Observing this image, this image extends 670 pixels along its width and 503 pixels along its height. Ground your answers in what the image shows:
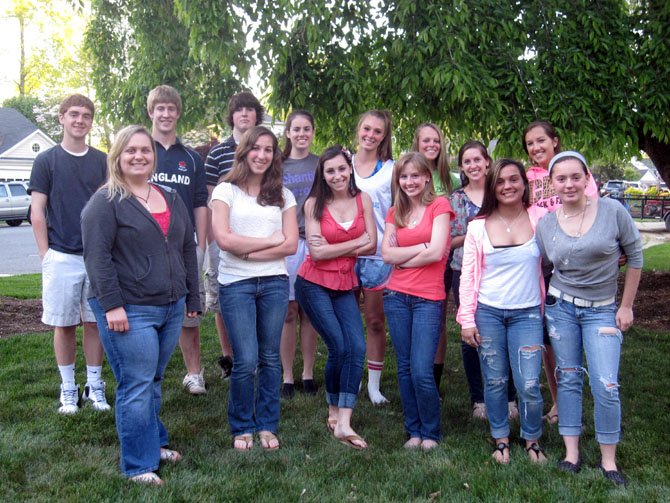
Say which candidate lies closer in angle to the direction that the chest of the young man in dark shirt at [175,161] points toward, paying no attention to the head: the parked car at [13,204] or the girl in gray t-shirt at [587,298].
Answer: the girl in gray t-shirt

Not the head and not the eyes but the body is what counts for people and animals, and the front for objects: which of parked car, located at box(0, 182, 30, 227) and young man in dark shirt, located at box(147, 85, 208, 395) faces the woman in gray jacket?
the young man in dark shirt

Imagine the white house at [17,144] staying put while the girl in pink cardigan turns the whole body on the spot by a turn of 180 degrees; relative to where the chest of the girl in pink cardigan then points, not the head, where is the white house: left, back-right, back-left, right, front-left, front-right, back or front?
front-left

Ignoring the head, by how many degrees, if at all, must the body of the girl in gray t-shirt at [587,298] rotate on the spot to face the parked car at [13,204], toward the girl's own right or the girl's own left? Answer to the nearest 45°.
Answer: approximately 135° to the girl's own right

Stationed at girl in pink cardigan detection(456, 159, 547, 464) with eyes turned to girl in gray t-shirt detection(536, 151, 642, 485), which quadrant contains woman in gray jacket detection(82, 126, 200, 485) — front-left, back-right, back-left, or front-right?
back-right

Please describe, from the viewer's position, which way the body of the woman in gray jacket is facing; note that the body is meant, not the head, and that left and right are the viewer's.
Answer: facing the viewer and to the right of the viewer

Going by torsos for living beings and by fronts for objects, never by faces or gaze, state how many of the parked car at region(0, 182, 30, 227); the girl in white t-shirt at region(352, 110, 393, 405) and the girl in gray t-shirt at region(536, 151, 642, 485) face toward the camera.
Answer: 2

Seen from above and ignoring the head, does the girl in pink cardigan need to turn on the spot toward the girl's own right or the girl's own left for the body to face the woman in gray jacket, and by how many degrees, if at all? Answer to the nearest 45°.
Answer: approximately 45° to the girl's own right

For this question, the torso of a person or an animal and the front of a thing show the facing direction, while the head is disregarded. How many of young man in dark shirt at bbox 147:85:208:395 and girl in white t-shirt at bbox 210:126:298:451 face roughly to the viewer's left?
0

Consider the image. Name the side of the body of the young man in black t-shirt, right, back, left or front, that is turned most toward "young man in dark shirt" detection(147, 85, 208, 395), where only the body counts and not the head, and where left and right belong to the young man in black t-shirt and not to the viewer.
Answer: left

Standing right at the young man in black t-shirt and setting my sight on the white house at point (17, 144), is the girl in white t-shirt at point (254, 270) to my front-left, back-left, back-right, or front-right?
back-right

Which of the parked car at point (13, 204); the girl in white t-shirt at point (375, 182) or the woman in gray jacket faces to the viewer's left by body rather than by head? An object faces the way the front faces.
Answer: the parked car

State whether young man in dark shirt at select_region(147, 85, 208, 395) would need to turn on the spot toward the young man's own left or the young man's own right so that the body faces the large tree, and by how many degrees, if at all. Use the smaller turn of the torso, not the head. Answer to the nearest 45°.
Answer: approximately 135° to the young man's own left

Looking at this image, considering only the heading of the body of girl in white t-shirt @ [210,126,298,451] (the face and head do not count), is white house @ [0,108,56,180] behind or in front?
behind

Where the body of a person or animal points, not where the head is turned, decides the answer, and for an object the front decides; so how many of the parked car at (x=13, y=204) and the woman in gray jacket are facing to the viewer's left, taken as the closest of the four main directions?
1

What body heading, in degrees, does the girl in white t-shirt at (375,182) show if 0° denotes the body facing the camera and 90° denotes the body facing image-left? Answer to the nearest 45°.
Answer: approximately 0°
